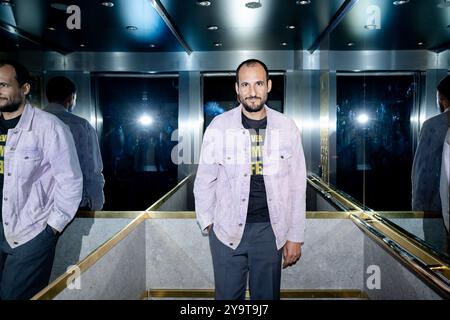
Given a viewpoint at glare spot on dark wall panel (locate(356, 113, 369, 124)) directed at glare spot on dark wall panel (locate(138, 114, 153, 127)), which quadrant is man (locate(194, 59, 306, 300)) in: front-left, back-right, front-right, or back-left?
front-left

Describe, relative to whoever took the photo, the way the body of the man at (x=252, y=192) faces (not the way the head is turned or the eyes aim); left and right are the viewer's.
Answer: facing the viewer

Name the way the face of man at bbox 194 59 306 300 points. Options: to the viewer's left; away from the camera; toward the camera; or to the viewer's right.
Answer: toward the camera

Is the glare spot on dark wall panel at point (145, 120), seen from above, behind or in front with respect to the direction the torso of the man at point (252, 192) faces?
behind

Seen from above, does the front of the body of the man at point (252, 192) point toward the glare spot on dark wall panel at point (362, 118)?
no
